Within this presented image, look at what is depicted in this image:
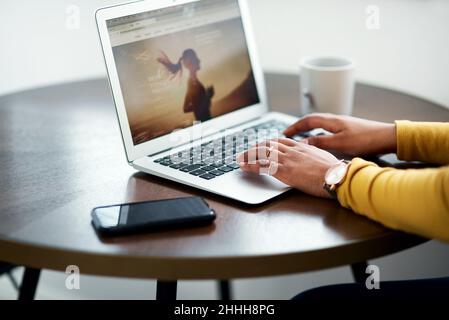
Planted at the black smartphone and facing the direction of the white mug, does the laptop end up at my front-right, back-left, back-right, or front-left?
front-left

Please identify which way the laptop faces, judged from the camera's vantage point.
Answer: facing the viewer and to the right of the viewer
